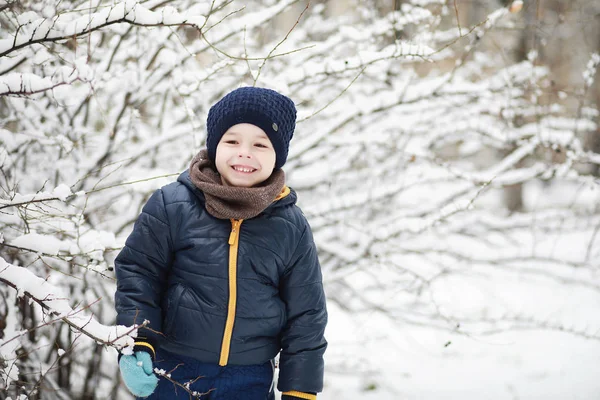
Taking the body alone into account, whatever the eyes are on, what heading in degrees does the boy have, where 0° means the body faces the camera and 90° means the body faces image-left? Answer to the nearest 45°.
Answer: approximately 0°
